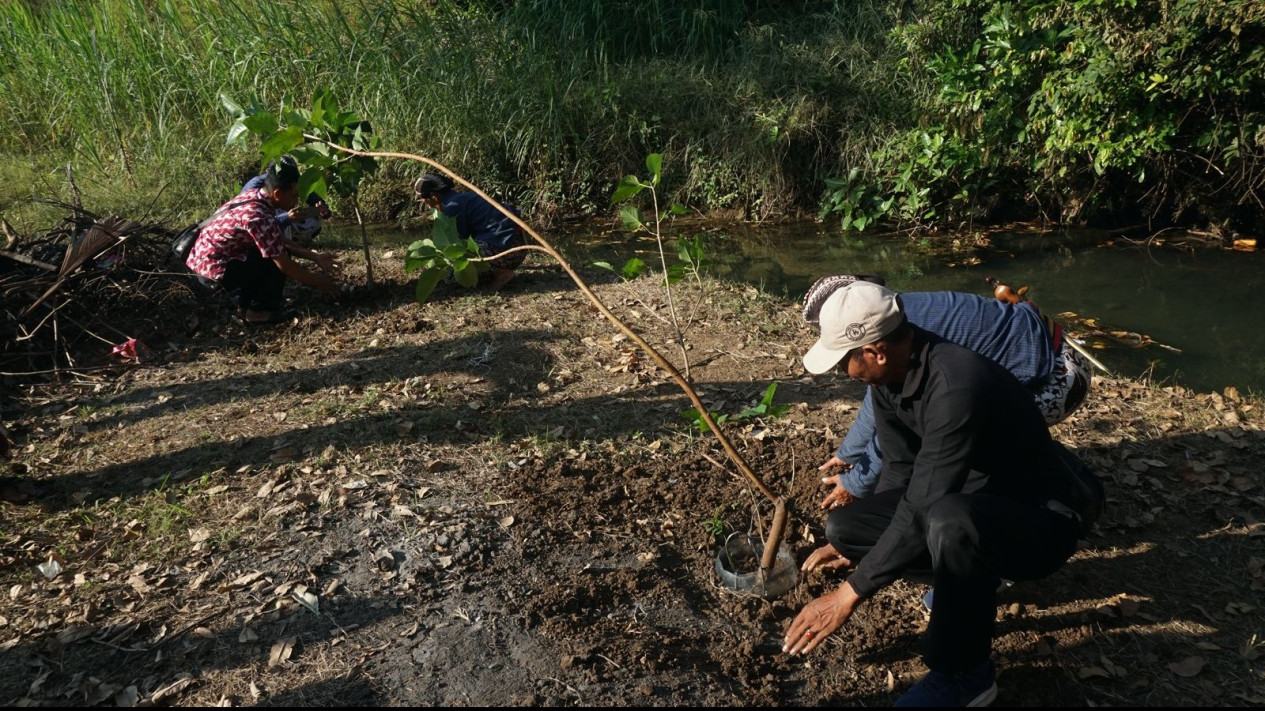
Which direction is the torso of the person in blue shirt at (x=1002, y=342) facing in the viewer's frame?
to the viewer's left

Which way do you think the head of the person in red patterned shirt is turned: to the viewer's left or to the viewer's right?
to the viewer's right

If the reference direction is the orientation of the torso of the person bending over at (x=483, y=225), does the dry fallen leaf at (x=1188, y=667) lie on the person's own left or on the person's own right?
on the person's own left

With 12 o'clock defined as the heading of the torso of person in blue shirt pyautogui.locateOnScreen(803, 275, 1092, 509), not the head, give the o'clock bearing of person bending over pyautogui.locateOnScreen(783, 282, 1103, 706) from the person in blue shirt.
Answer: The person bending over is roughly at 9 o'clock from the person in blue shirt.

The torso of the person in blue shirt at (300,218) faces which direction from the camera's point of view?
to the viewer's right

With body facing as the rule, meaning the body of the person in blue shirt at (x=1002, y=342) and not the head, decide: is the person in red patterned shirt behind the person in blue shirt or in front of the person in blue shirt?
in front

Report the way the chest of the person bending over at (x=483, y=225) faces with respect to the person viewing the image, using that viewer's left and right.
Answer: facing to the left of the viewer

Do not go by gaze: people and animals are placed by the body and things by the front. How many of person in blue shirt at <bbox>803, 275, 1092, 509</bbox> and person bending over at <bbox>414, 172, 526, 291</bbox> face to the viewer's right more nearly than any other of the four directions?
0

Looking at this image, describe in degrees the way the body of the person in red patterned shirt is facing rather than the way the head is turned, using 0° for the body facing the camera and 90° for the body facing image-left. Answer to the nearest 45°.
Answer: approximately 270°
